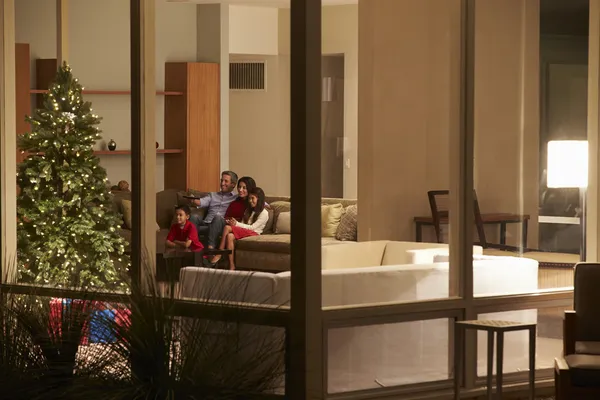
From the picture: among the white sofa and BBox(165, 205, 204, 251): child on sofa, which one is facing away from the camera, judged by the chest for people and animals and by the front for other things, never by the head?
the white sofa

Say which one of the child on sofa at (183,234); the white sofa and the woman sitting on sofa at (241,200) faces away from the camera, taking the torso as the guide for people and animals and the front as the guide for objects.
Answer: the white sofa

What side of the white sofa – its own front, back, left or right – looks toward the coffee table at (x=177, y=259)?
left

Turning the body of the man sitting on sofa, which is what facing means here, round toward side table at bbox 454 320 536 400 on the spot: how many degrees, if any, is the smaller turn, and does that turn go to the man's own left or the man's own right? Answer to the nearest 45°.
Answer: approximately 90° to the man's own left

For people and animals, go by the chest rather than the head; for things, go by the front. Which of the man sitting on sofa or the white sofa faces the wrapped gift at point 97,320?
the man sitting on sofa

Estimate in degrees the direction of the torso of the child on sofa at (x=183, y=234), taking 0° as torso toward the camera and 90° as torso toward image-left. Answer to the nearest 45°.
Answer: approximately 45°

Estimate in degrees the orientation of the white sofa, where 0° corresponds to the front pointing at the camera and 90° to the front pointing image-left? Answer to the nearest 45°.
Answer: approximately 180°

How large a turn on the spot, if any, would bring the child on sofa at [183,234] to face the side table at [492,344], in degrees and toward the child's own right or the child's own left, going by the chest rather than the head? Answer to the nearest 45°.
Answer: approximately 90° to the child's own left
